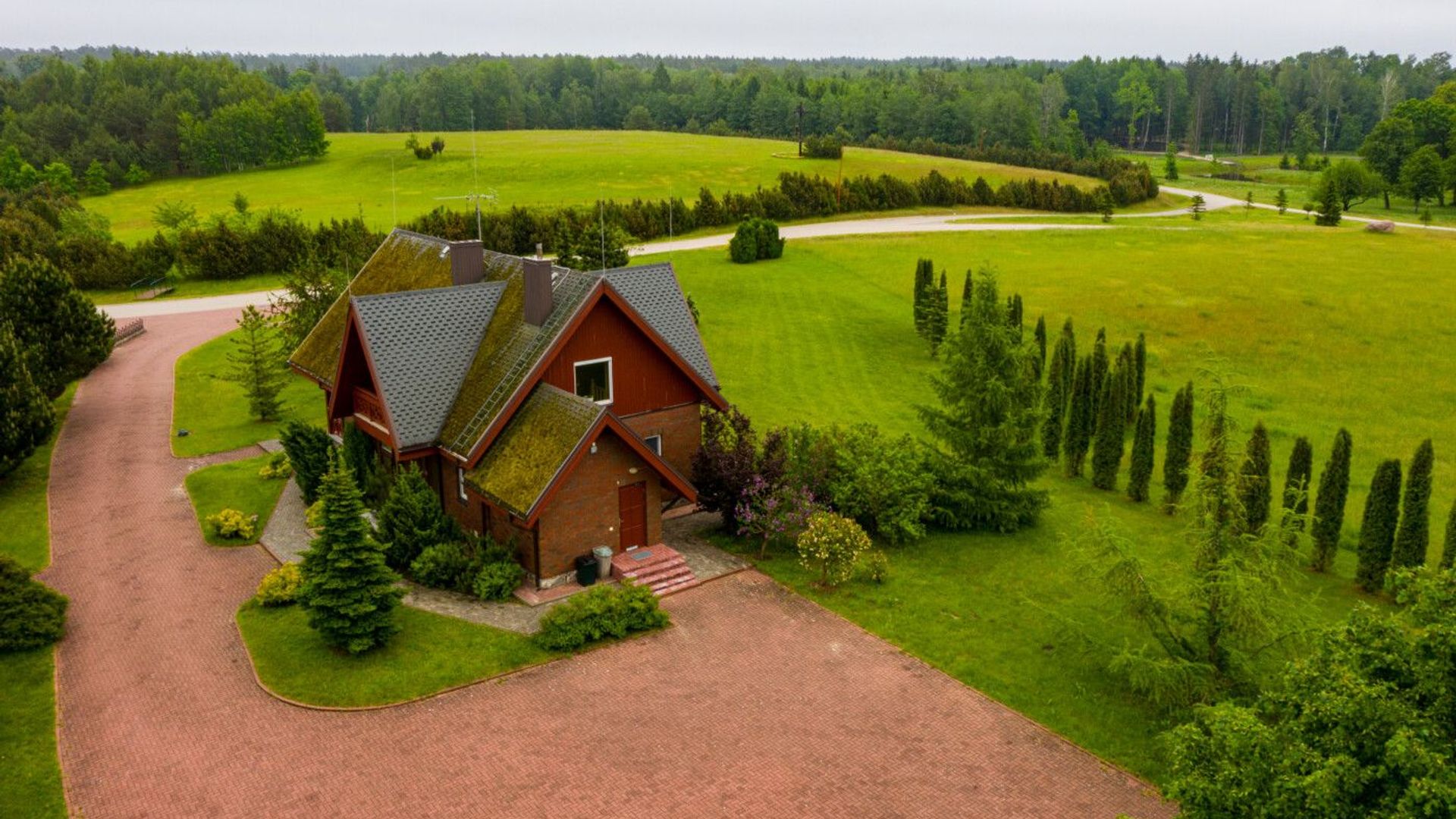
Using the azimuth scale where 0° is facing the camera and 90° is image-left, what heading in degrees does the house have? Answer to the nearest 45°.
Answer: approximately 315°

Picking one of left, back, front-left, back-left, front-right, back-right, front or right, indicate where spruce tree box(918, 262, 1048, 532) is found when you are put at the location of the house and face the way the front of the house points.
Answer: front-left

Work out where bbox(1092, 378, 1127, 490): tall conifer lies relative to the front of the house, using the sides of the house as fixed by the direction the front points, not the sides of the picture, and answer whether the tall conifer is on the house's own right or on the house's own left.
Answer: on the house's own left

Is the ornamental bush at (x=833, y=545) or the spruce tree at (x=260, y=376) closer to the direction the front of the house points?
the ornamental bush

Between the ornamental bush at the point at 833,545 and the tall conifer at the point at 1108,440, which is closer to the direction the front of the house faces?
the ornamental bush

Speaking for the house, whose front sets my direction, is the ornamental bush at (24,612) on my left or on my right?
on my right

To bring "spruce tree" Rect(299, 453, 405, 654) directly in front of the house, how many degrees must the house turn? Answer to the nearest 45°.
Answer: approximately 90° to its right

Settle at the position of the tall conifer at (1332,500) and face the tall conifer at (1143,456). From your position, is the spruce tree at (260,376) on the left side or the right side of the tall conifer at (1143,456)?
left

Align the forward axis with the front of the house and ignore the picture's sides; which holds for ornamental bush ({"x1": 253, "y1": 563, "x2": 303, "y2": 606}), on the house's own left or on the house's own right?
on the house's own right

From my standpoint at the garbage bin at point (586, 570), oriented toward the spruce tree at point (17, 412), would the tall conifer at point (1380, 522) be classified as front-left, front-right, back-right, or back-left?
back-right

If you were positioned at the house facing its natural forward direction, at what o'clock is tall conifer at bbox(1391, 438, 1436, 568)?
The tall conifer is roughly at 11 o'clock from the house.

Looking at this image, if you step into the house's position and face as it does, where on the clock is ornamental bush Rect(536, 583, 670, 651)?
The ornamental bush is roughly at 1 o'clock from the house.
